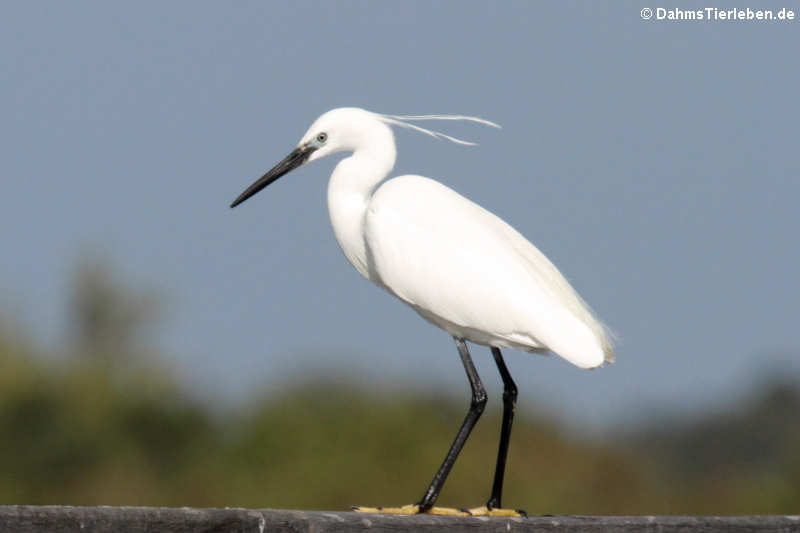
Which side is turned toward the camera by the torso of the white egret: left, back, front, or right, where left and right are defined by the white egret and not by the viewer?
left
